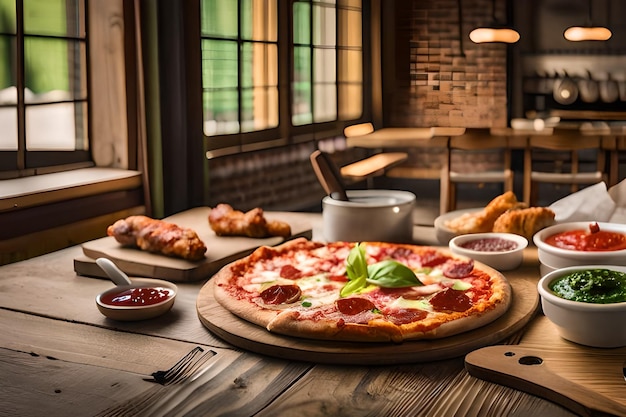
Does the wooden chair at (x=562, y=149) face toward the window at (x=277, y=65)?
no

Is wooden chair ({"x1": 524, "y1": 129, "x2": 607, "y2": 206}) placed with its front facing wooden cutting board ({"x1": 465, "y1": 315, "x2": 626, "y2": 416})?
no

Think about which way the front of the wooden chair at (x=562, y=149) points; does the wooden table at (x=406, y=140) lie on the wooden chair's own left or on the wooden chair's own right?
on the wooden chair's own left

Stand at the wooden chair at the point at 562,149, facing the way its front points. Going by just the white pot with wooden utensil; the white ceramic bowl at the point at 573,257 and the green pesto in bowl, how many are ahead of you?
0

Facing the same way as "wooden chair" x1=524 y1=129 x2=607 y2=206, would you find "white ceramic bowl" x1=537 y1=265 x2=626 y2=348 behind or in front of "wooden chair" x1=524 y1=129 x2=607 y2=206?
behind

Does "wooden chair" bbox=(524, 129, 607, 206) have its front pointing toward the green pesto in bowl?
no

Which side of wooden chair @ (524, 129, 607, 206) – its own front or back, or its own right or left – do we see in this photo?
back

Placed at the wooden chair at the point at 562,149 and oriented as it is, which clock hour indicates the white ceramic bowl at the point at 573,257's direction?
The white ceramic bowl is roughly at 6 o'clock from the wooden chair.

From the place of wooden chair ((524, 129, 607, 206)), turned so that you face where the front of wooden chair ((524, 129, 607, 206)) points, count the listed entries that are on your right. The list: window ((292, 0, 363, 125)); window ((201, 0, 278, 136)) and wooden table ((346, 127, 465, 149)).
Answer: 0

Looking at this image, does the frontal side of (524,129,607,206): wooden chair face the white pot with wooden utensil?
no

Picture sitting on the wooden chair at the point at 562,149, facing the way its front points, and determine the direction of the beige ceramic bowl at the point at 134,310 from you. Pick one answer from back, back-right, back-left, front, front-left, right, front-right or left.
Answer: back

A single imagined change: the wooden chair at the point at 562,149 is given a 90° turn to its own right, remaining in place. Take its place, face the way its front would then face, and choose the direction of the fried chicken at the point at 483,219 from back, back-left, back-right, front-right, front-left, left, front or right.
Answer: right

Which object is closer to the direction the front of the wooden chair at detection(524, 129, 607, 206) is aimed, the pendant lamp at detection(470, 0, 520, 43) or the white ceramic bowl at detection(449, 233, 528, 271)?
the pendant lamp

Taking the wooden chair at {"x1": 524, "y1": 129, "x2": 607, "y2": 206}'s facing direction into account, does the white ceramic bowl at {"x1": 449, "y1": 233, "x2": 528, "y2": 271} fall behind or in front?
behind

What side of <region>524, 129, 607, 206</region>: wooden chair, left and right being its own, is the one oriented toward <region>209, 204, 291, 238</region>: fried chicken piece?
back
